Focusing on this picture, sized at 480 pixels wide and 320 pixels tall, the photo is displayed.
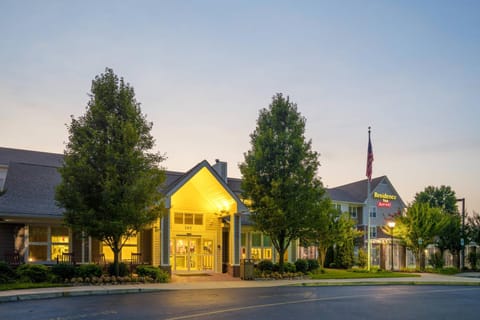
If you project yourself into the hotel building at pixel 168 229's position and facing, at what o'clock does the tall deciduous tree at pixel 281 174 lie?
The tall deciduous tree is roughly at 9 o'clock from the hotel building.

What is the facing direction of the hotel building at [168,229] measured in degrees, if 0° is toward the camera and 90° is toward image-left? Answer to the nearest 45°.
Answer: approximately 0°

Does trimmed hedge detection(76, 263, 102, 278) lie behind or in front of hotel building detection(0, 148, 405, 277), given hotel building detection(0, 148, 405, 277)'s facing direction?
in front

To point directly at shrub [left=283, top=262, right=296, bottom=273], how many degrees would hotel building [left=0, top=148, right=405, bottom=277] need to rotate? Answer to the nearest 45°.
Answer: approximately 90° to its left

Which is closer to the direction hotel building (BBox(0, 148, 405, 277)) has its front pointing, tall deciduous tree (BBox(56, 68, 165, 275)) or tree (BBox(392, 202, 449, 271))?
the tall deciduous tree

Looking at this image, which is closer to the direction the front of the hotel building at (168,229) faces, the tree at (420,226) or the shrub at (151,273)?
the shrub

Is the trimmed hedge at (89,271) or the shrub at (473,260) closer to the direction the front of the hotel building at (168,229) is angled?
the trimmed hedge

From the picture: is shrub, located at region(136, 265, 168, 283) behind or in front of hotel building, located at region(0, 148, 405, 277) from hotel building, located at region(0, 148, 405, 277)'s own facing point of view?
in front
